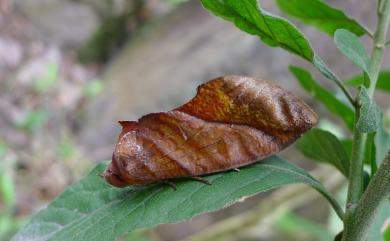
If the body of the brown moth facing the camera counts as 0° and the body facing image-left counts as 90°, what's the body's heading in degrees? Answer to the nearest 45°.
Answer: approximately 90°
